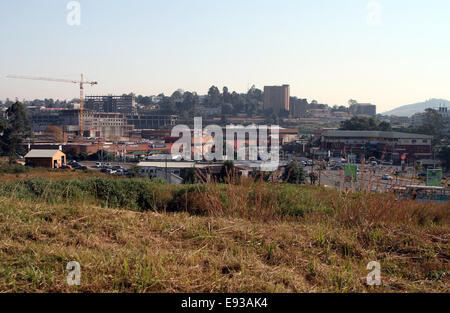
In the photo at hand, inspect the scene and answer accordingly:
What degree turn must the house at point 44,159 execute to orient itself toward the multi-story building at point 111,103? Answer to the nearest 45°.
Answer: approximately 135° to its left

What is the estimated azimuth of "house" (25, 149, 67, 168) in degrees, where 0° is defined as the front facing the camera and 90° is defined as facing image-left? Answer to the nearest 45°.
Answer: approximately 315°

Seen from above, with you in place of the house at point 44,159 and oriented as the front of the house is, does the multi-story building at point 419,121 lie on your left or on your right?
on your left

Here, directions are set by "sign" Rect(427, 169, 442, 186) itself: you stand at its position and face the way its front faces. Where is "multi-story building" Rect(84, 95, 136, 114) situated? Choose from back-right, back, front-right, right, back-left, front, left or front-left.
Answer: back-right

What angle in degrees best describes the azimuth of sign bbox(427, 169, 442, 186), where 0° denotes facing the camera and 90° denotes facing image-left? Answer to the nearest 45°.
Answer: approximately 0°

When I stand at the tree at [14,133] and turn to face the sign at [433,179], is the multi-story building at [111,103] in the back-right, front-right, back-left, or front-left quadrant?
back-left

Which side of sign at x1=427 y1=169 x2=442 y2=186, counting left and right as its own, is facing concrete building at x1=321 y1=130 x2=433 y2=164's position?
back

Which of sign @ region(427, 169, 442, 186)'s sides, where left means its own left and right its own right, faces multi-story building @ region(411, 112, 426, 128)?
back

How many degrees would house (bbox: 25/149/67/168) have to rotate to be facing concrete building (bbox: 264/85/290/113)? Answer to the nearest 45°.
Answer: approximately 90° to its left

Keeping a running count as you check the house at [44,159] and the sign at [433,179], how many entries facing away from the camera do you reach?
0
